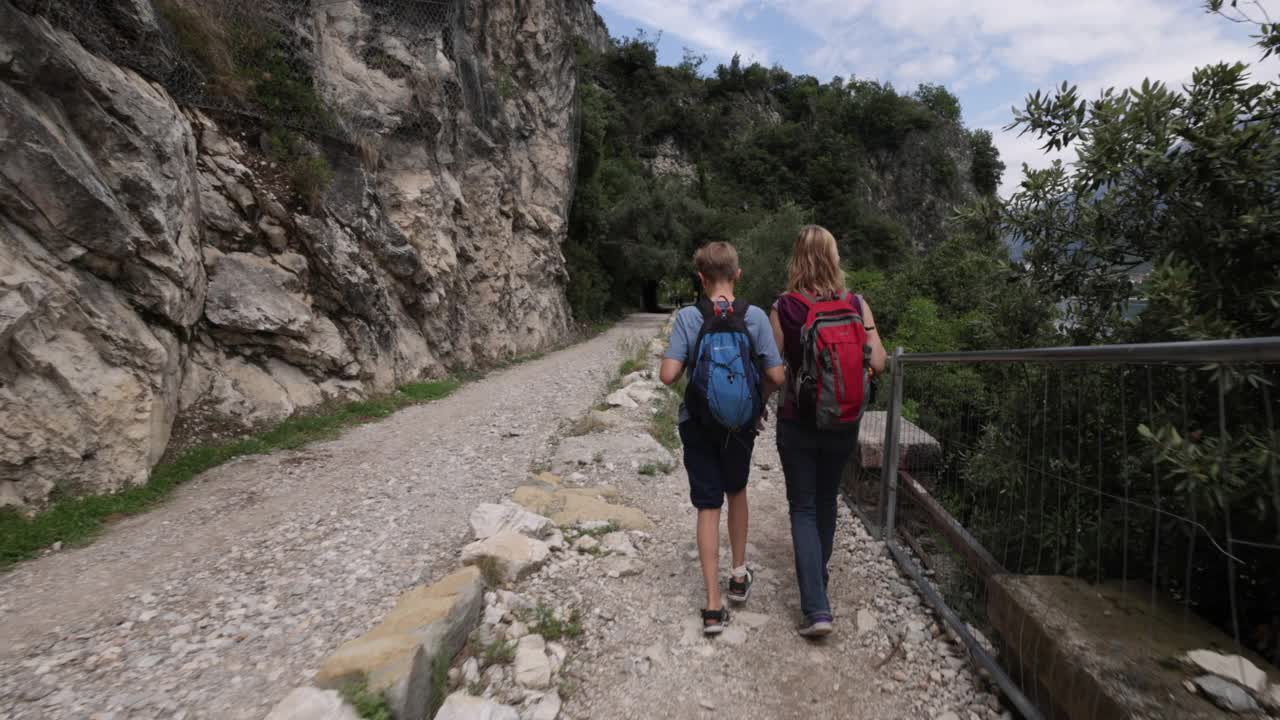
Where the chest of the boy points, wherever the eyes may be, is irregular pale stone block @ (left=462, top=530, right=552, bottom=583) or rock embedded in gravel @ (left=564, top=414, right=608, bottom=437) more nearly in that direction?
the rock embedded in gravel

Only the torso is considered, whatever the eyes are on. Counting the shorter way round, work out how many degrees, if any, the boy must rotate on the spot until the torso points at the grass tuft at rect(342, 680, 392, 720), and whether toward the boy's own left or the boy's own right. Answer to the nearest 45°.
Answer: approximately 135° to the boy's own left

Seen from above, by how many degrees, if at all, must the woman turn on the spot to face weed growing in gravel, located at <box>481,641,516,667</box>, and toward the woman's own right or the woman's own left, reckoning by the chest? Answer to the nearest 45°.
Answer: approximately 135° to the woman's own left

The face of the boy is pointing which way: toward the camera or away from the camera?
away from the camera

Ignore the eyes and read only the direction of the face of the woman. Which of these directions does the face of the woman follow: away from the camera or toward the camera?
away from the camera

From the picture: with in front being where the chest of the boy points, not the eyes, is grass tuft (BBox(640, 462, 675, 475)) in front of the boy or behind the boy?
in front

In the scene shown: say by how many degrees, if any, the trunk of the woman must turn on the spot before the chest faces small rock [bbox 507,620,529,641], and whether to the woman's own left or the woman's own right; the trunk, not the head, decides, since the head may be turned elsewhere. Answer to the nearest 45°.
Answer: approximately 135° to the woman's own left

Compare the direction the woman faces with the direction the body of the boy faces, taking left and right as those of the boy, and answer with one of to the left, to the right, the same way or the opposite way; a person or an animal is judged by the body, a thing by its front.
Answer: the same way

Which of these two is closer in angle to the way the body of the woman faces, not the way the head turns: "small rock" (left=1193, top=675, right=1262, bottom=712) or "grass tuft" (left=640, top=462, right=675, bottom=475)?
the grass tuft

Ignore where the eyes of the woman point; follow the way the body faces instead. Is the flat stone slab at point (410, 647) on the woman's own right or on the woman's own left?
on the woman's own left

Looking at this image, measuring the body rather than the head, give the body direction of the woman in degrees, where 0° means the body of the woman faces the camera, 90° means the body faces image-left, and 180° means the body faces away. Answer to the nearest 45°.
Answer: approximately 180°

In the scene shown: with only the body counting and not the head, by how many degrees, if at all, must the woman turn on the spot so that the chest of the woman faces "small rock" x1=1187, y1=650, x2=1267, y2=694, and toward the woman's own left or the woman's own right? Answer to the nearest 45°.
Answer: approximately 135° to the woman's own right

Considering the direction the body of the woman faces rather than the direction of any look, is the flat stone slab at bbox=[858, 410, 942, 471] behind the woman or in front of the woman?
in front

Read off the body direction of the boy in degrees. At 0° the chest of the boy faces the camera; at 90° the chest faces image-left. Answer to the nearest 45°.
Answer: approximately 180°

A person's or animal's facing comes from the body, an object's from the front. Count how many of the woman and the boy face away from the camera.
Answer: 2

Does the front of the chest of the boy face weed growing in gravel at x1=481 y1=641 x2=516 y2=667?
no

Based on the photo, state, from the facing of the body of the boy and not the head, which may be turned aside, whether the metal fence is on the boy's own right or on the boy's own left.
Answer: on the boy's own right
